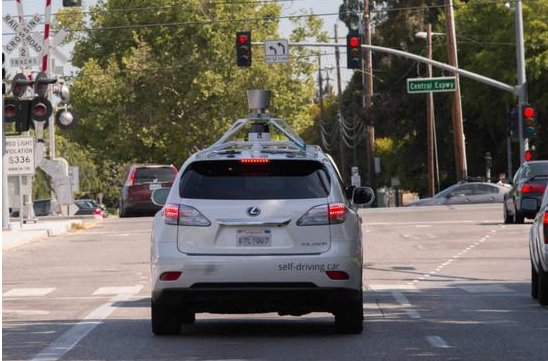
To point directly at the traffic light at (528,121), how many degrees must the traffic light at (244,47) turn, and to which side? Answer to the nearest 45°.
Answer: approximately 90° to its left

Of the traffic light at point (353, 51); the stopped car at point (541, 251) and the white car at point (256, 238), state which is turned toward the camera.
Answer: the traffic light

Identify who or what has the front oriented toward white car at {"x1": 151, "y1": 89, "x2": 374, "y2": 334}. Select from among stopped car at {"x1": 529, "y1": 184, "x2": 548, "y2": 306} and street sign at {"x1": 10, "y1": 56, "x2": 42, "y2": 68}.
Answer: the street sign

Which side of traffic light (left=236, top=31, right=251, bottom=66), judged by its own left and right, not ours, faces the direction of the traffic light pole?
left

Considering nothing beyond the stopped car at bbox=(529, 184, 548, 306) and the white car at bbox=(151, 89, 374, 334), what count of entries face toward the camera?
0

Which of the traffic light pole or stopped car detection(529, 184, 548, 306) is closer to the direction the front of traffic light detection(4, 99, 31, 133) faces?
the stopped car

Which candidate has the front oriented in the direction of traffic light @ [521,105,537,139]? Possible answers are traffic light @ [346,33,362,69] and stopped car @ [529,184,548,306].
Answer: the stopped car

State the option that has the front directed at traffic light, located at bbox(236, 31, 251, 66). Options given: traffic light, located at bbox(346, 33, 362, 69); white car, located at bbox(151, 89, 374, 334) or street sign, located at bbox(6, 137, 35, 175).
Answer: the white car

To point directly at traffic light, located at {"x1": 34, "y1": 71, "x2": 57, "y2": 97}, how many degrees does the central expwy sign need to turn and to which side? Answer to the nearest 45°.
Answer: approximately 45° to its right
